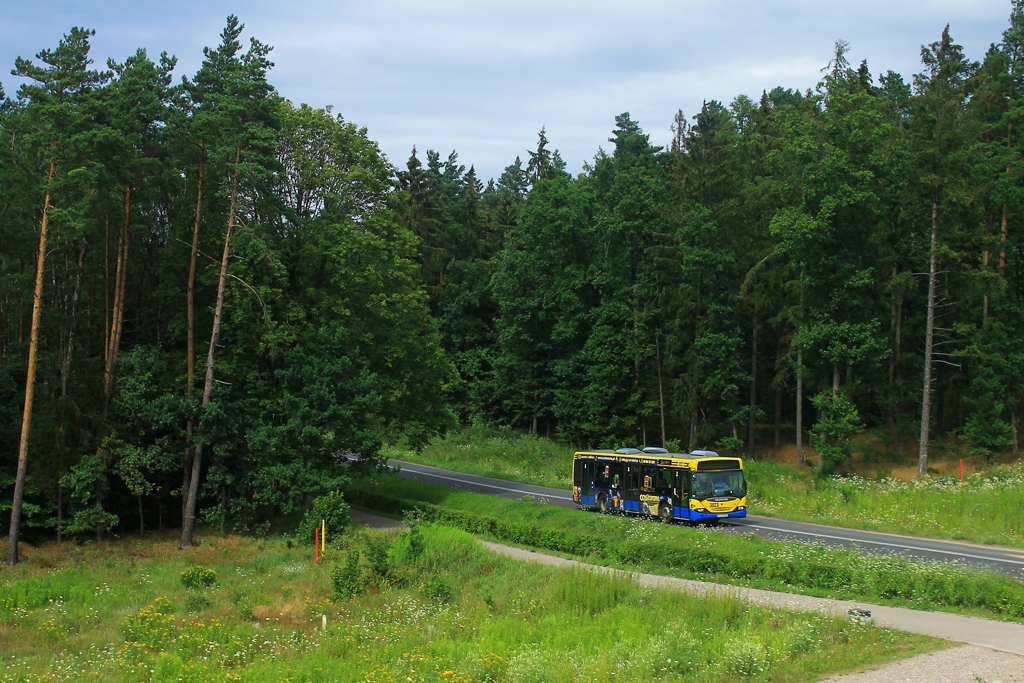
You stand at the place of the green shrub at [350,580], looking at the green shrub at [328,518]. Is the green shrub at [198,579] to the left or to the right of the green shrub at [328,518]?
left

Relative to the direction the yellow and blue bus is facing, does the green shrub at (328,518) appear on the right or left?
on its right

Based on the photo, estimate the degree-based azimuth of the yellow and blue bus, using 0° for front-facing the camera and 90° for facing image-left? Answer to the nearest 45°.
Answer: approximately 315°

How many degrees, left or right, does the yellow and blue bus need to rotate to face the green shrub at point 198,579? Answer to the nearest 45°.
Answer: approximately 90° to its right
